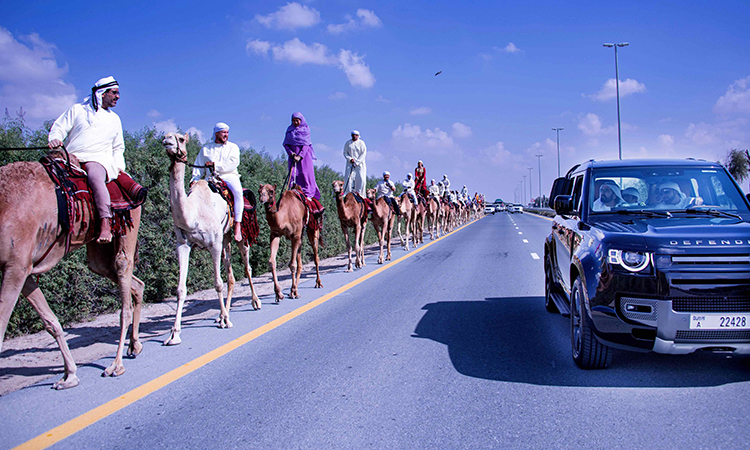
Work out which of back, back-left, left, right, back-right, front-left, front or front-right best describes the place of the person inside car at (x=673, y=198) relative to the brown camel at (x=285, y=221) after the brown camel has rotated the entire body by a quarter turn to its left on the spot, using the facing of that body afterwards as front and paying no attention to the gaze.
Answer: front

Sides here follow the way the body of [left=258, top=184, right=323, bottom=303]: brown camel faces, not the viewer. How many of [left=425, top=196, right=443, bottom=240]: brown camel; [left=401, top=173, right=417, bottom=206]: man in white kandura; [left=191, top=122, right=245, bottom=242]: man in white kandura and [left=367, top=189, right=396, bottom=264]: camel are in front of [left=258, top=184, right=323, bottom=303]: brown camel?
1

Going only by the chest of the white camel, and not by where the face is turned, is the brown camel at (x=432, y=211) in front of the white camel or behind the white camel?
behind

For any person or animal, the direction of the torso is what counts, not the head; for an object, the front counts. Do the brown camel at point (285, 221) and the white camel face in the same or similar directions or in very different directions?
same or similar directions

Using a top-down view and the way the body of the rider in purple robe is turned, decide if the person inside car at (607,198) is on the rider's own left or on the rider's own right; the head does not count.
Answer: on the rider's own left

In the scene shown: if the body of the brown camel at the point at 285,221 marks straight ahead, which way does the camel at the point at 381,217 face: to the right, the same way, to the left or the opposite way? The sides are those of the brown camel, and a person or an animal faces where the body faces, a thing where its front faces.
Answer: the same way

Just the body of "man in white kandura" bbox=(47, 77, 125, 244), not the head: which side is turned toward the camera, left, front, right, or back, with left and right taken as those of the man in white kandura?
front

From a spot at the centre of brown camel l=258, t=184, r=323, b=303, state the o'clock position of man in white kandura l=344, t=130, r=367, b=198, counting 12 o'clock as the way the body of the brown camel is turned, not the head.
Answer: The man in white kandura is roughly at 5 o'clock from the brown camel.

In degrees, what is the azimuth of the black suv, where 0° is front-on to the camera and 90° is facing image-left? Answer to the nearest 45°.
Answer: approximately 315°

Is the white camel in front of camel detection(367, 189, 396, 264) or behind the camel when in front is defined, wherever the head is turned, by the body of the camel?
in front

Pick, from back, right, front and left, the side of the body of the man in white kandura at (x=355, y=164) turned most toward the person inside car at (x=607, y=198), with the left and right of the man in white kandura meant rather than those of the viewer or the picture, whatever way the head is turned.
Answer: front

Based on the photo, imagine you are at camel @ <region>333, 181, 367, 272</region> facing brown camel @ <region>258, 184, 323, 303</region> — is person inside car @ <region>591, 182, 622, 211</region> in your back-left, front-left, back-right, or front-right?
front-left

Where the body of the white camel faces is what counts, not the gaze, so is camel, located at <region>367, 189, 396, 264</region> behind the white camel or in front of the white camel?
behind

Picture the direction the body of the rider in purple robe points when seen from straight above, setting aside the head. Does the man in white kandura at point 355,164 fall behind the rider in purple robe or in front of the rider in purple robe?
behind

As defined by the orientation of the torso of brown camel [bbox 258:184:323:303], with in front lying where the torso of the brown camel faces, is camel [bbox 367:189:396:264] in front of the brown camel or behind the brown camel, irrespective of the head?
behind

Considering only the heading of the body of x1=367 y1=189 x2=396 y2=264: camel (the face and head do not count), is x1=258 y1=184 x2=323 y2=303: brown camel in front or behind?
in front

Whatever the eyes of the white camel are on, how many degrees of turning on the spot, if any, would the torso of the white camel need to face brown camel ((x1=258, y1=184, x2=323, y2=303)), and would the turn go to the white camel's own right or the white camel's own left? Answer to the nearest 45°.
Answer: approximately 180°

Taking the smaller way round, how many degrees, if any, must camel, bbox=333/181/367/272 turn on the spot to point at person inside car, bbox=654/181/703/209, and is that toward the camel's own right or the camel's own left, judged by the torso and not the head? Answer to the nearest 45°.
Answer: approximately 45° to the camel's own left
